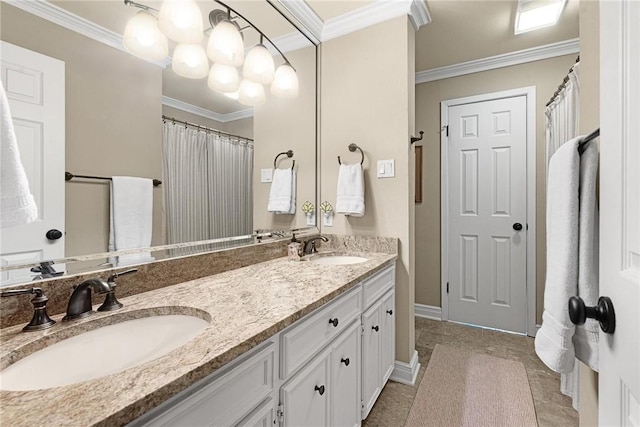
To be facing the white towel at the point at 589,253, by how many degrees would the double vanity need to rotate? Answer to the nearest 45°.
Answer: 0° — it already faces it

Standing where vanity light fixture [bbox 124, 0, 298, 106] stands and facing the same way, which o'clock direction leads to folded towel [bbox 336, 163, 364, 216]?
The folded towel is roughly at 10 o'clock from the vanity light fixture.

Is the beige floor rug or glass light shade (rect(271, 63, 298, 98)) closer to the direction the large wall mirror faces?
the beige floor rug

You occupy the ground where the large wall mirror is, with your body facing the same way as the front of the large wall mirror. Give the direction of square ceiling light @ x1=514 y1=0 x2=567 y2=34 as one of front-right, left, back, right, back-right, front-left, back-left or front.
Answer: front-left

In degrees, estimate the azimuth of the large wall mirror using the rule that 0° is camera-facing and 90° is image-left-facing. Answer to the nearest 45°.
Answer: approximately 315°

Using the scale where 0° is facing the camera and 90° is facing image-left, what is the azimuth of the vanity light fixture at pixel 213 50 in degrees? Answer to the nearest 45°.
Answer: approximately 315°

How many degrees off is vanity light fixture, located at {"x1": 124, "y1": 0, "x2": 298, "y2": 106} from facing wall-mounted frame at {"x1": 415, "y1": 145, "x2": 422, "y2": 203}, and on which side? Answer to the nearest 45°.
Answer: approximately 90° to its left
